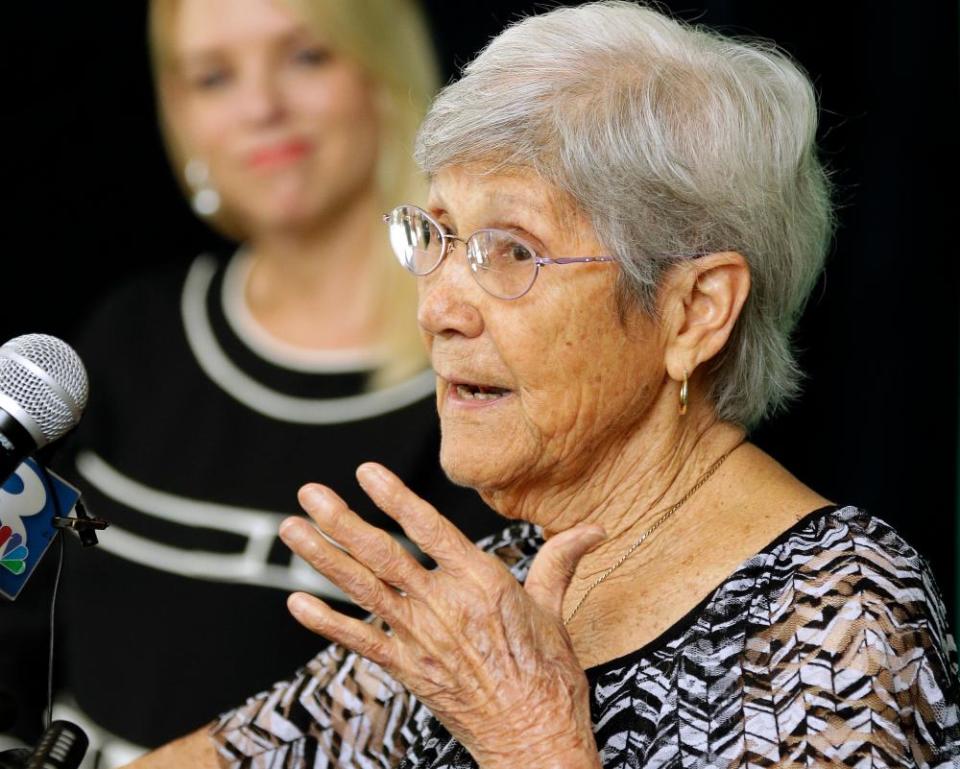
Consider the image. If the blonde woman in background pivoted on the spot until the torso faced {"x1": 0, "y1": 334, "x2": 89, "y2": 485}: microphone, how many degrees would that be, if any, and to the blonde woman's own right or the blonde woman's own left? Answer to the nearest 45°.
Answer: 0° — they already face it

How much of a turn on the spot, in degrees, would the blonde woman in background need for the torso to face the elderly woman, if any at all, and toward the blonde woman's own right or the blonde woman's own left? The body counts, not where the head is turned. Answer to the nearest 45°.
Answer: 0° — they already face them

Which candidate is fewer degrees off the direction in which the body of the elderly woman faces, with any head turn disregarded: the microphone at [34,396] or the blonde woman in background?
the microphone

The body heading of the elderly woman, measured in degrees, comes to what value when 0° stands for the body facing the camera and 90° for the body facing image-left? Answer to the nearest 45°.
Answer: approximately 45°

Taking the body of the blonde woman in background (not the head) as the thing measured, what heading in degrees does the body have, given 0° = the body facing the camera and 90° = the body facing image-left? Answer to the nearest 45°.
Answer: approximately 0°
